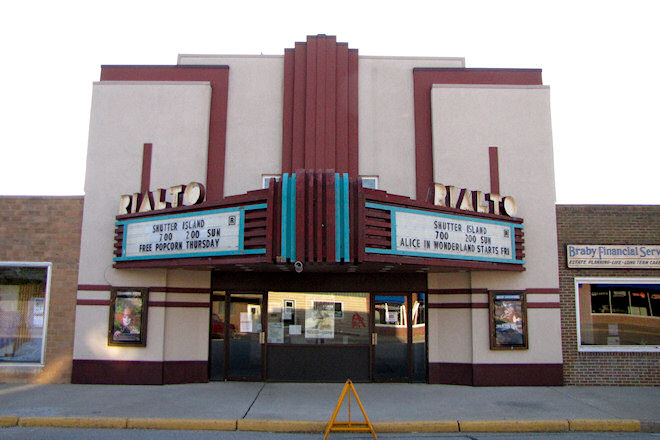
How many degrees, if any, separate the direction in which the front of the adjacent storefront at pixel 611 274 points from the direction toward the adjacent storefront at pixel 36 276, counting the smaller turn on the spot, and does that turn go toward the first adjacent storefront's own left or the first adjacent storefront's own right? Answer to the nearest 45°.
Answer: approximately 45° to the first adjacent storefront's own right

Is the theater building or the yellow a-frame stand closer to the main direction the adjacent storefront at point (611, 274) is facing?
the yellow a-frame stand

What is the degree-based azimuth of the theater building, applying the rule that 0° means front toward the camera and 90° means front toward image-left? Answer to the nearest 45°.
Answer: approximately 0°

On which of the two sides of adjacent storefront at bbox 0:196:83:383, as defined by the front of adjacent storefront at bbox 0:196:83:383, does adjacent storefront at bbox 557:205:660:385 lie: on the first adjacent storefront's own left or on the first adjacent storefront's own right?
on the first adjacent storefront's own left

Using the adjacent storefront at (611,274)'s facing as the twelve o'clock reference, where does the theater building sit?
The theater building is roughly at 2 o'clock from the adjacent storefront.

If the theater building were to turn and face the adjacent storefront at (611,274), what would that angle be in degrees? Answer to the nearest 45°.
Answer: approximately 90° to its left

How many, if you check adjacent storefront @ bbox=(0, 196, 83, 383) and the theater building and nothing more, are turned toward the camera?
2
